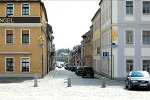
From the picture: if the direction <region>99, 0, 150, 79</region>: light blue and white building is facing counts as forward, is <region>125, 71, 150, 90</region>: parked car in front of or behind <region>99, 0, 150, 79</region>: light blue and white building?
in front

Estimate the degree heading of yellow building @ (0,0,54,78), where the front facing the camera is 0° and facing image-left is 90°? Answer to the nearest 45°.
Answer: approximately 0°

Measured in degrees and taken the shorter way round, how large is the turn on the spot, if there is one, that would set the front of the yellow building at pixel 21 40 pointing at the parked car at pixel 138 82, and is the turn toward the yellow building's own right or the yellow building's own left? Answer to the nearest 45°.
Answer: approximately 45° to the yellow building's own left

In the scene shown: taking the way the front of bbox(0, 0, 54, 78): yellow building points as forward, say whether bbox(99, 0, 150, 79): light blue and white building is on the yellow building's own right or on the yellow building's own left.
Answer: on the yellow building's own left
